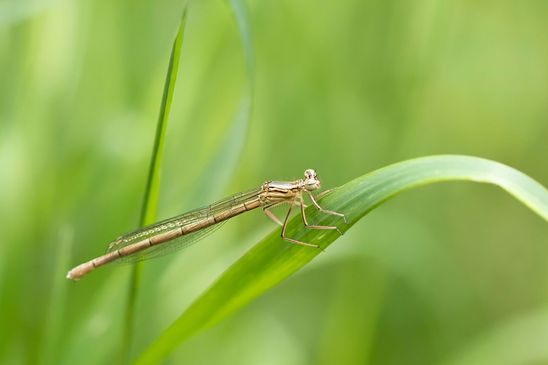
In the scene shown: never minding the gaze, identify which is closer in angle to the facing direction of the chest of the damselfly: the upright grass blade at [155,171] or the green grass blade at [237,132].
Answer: the green grass blade

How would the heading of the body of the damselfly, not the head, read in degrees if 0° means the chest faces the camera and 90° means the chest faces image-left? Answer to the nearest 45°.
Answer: approximately 270°
